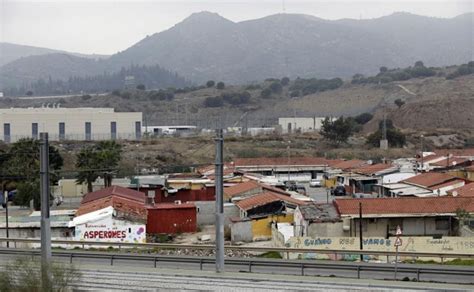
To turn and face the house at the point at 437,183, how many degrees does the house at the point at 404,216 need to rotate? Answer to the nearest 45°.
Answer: approximately 180°

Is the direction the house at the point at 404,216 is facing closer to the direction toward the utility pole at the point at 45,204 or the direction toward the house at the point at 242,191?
the utility pole

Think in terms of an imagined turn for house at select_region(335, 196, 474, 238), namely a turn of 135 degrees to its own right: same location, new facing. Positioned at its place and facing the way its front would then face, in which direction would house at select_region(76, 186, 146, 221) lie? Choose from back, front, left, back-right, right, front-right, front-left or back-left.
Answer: front-left

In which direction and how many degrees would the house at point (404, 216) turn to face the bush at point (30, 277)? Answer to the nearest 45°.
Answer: approximately 45° to its right

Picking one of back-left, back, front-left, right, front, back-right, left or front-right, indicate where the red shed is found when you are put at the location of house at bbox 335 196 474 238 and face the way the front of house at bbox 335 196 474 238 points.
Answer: right

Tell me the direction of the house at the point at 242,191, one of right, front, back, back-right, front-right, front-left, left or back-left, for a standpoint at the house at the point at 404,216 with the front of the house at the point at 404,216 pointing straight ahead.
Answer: back-right

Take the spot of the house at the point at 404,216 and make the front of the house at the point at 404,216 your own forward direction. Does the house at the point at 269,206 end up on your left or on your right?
on your right

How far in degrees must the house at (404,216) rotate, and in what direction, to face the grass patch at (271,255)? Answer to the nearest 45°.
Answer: approximately 45° to its right

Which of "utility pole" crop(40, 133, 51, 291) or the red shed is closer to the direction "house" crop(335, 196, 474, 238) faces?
the utility pole

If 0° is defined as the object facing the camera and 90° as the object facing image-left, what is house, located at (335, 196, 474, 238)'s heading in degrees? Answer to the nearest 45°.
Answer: approximately 0°
